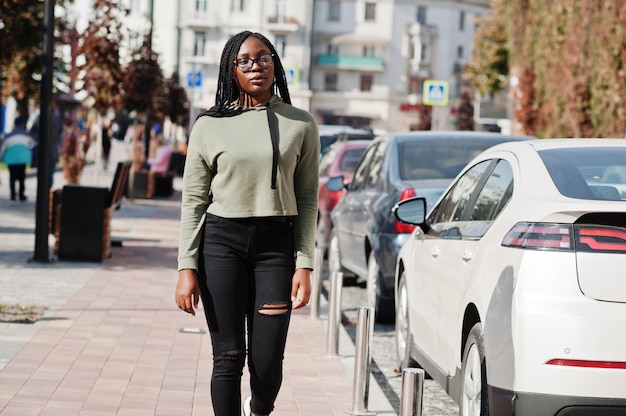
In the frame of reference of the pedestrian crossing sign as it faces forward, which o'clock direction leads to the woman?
The woman is roughly at 12 o'clock from the pedestrian crossing sign.

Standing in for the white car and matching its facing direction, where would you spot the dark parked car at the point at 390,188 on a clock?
The dark parked car is roughly at 1 o'clock from the white car.

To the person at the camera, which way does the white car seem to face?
facing away from the viewer and to the left of the viewer
